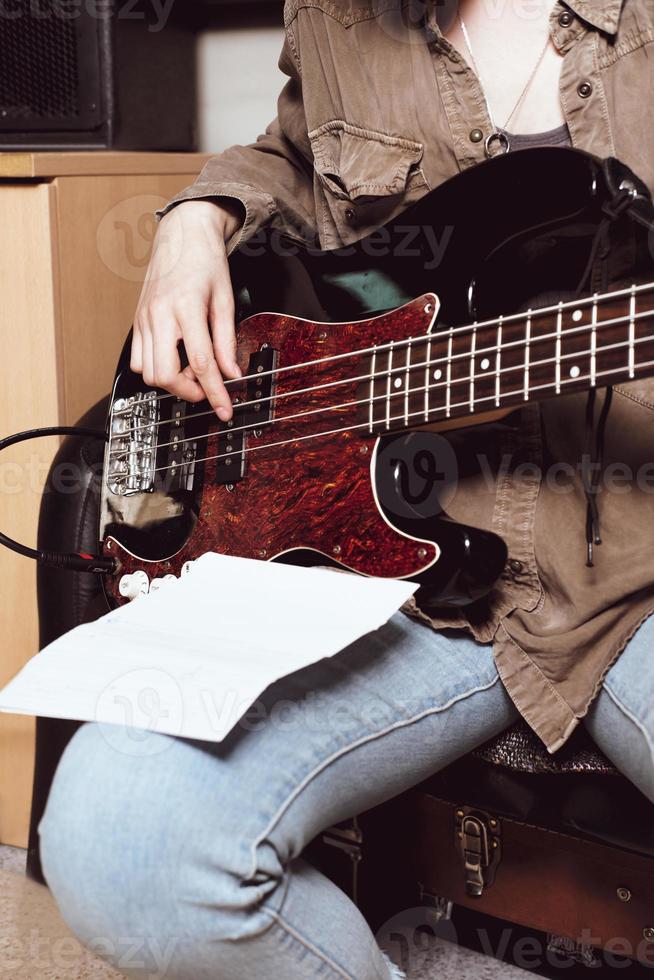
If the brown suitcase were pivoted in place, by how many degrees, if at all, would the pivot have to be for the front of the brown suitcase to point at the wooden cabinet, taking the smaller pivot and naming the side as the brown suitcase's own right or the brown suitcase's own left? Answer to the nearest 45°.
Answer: approximately 90° to the brown suitcase's own right

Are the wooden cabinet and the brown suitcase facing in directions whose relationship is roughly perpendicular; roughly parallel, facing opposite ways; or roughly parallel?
roughly parallel

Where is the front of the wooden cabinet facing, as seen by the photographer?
facing the viewer and to the left of the viewer

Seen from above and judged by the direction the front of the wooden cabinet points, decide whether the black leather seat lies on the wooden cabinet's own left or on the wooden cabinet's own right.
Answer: on the wooden cabinet's own left

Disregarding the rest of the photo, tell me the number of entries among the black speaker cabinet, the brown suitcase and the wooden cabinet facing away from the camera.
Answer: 0

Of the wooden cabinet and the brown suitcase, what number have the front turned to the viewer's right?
0

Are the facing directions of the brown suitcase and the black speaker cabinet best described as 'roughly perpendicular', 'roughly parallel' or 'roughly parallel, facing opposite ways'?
roughly parallel

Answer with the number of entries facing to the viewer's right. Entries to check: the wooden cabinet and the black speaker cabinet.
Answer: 0

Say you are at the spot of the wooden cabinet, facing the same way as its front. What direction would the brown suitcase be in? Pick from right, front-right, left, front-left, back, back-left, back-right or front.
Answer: left

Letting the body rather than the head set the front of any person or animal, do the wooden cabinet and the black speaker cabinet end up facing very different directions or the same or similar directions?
same or similar directions
